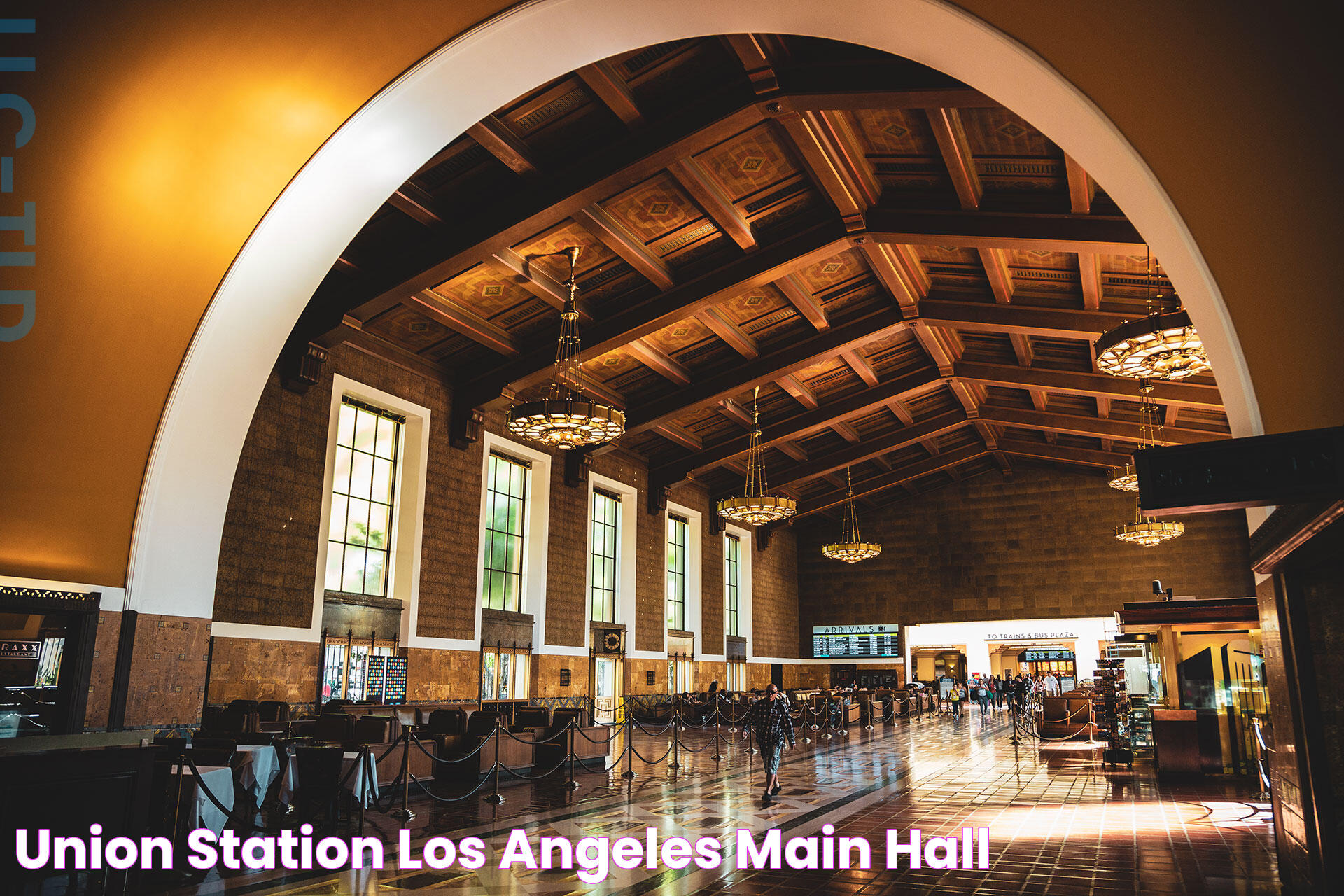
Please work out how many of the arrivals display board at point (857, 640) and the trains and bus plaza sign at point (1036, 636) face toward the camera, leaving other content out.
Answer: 2

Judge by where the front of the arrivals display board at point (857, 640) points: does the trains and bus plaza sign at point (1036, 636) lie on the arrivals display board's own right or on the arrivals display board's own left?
on the arrivals display board's own left

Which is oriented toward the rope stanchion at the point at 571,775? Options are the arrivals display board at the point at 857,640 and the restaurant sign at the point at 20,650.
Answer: the arrivals display board

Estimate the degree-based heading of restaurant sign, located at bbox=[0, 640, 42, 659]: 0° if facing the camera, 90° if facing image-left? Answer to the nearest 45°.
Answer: approximately 0°

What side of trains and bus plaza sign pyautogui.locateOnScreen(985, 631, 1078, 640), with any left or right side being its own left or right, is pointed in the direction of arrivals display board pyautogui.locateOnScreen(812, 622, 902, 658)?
right

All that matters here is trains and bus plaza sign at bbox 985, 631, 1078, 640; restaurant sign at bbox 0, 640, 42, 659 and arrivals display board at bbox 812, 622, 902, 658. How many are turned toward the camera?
3

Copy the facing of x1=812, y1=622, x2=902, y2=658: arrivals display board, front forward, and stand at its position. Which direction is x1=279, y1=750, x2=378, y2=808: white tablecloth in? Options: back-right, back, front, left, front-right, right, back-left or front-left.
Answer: front

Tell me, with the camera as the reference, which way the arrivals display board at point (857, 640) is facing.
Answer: facing the viewer

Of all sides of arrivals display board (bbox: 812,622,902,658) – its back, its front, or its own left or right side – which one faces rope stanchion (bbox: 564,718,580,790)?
front

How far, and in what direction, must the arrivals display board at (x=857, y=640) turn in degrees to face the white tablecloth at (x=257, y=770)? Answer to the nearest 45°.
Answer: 0° — it already faces it

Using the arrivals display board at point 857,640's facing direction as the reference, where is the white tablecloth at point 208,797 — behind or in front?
in front

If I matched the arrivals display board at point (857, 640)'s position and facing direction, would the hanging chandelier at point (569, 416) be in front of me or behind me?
in front

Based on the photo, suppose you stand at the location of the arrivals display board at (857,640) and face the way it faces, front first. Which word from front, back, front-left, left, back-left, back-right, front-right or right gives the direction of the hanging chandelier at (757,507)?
front

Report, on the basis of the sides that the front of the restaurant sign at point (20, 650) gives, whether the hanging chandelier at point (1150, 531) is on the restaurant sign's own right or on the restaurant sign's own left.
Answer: on the restaurant sign's own left
